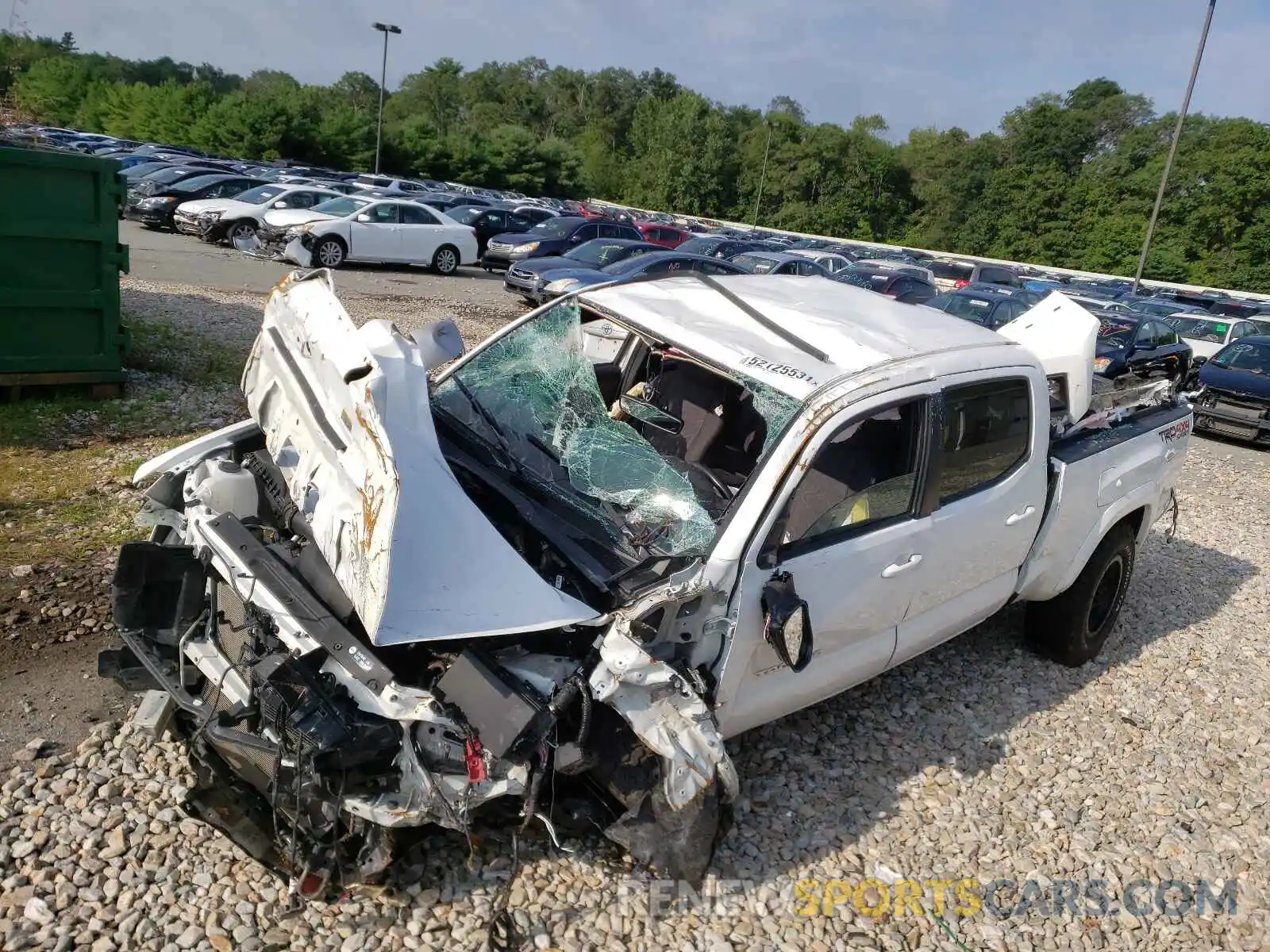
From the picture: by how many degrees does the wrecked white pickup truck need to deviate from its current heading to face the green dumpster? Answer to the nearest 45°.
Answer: approximately 90° to its right

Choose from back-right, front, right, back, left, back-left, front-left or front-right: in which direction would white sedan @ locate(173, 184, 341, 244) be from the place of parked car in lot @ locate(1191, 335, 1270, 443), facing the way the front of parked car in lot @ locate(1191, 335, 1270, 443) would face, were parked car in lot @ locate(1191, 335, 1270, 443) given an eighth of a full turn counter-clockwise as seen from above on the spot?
right

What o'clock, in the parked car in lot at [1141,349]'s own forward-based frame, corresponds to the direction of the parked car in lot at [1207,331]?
the parked car in lot at [1207,331] is roughly at 5 o'clock from the parked car in lot at [1141,349].

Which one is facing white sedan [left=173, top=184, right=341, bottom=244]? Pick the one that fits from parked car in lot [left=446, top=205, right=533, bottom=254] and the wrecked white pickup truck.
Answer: the parked car in lot

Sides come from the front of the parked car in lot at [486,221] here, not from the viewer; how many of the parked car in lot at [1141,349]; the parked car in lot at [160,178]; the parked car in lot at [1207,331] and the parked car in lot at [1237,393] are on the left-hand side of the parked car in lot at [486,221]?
3

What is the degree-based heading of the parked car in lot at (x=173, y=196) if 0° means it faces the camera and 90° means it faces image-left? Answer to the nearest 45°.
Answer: approximately 45°

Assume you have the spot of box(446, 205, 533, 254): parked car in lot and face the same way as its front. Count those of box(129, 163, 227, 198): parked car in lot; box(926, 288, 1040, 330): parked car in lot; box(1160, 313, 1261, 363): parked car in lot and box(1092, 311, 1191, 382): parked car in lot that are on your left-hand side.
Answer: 3

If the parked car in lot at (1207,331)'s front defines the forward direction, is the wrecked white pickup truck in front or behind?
in front

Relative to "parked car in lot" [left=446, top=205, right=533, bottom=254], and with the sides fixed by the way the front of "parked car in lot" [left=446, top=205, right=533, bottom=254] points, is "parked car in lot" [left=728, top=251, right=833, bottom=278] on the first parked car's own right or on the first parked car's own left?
on the first parked car's own left

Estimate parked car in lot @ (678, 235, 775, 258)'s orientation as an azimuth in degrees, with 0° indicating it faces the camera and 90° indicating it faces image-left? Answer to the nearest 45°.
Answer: approximately 45°

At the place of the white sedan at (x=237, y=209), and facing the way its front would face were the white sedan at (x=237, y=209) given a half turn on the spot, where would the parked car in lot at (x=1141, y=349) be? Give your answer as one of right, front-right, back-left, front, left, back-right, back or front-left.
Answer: right
